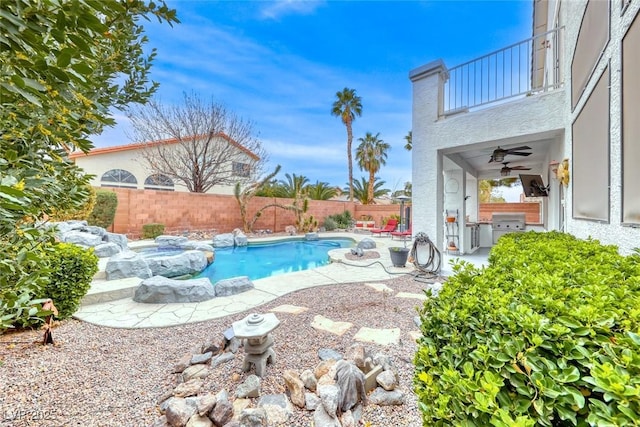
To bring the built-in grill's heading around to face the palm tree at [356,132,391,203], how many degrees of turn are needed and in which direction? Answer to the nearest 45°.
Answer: approximately 135° to its right

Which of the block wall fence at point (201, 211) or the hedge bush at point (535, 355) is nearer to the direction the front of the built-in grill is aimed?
the hedge bush

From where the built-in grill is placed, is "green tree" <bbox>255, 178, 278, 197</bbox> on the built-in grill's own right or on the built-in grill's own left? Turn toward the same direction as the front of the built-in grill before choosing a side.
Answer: on the built-in grill's own right

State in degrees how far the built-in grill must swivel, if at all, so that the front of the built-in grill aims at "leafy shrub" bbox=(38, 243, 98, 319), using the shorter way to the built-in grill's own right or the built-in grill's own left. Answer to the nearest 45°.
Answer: approximately 45° to the built-in grill's own right

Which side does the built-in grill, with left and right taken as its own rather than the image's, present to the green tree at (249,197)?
right

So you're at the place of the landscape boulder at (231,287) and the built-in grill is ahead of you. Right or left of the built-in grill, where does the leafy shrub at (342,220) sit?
left

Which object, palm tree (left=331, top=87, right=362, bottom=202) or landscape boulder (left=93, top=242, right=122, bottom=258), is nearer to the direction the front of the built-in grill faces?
the landscape boulder

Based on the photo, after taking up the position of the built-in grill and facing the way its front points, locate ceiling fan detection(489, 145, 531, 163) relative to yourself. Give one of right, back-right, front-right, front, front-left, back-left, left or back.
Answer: front

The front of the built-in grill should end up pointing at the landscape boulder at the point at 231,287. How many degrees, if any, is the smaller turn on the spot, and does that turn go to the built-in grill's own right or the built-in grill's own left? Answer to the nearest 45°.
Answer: approximately 45° to the built-in grill's own right

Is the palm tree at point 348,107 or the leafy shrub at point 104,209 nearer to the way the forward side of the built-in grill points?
the leafy shrub

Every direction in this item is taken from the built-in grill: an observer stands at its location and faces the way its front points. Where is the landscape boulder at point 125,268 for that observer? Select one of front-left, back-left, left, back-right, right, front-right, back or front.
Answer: front-right

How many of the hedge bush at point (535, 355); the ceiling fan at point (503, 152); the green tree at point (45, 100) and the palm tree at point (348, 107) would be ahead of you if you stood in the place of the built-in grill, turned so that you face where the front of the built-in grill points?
3

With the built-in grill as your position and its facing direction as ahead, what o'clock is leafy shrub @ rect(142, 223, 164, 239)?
The leafy shrub is roughly at 2 o'clock from the built-in grill.

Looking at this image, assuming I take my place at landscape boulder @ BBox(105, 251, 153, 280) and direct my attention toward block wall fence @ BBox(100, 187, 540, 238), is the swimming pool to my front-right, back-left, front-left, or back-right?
front-right

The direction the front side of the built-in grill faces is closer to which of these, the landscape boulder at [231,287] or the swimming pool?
the landscape boulder

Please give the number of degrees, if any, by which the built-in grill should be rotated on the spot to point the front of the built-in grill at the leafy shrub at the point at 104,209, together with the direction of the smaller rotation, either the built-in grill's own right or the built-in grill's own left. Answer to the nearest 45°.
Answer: approximately 45° to the built-in grill's own right

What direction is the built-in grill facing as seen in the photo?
toward the camera
